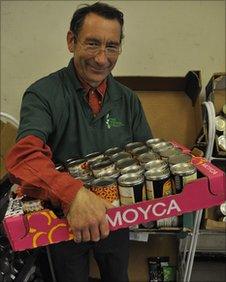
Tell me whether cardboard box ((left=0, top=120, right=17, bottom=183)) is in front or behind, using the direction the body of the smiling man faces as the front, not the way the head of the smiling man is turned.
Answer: behind

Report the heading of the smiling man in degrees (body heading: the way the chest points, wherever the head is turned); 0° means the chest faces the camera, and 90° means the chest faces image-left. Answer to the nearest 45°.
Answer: approximately 315°
